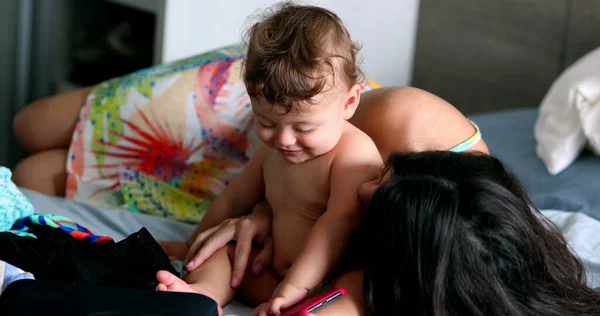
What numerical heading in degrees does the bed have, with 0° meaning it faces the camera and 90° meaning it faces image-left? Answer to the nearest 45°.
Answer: approximately 45°

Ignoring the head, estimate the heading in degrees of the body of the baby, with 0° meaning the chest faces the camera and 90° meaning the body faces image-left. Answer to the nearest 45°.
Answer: approximately 45°
